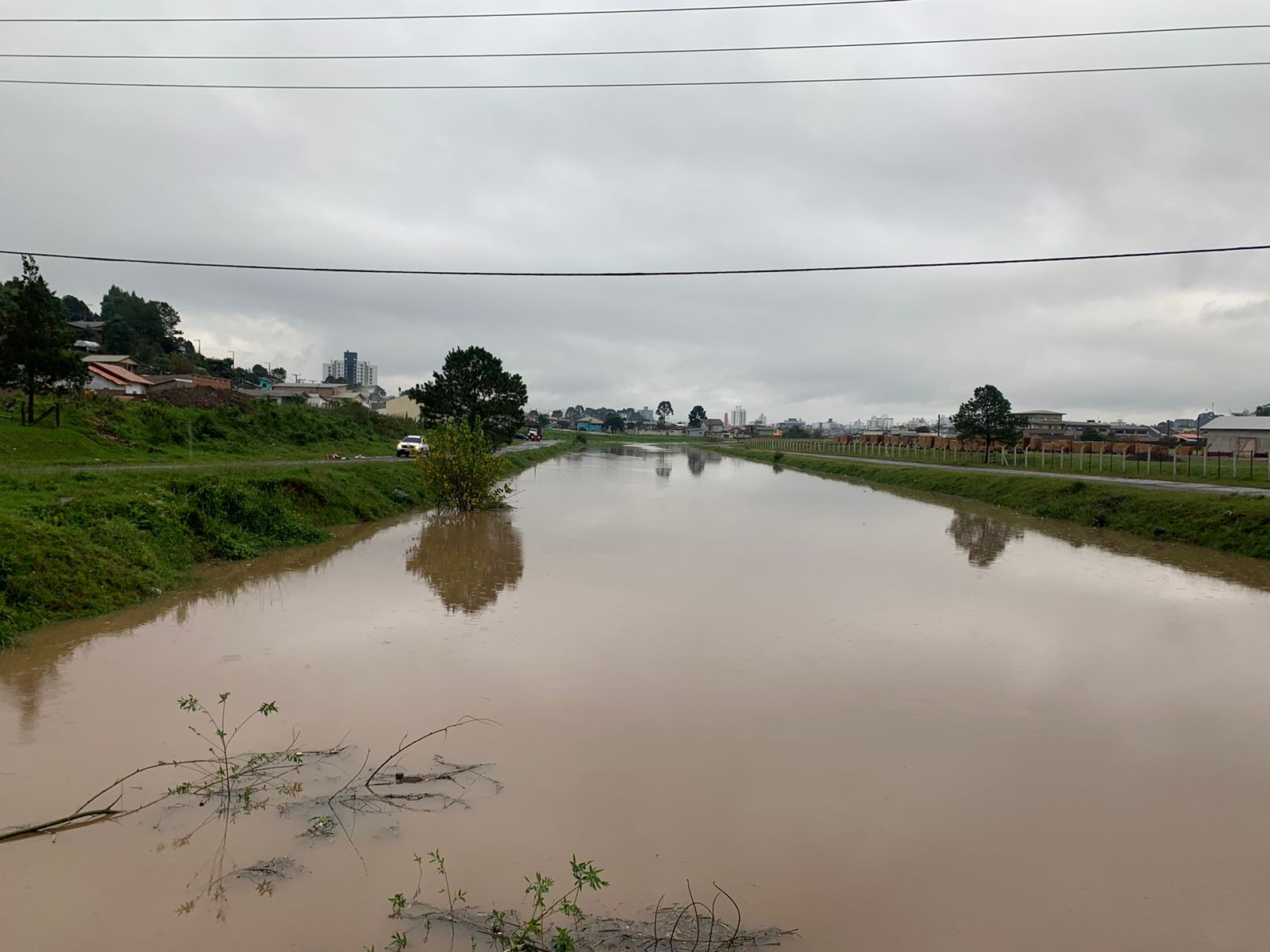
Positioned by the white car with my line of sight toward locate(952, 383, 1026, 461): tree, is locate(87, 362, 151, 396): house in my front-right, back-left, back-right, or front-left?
back-left

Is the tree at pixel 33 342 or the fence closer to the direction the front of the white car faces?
the tree

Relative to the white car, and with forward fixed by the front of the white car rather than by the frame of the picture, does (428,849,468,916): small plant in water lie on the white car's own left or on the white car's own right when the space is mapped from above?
on the white car's own left

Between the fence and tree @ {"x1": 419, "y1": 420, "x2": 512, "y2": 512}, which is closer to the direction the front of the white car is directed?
the tree

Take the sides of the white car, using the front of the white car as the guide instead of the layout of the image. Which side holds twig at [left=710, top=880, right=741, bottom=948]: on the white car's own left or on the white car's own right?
on the white car's own left

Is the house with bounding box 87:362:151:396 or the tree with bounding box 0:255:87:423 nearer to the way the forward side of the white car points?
the tree

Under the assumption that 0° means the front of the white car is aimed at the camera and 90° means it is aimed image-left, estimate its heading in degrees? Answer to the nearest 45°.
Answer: approximately 45°

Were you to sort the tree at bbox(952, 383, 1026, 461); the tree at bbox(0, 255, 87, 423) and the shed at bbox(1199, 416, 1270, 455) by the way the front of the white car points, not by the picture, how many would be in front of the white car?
1

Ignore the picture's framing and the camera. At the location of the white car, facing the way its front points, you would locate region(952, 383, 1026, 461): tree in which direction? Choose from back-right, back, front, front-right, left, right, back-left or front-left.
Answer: back-left

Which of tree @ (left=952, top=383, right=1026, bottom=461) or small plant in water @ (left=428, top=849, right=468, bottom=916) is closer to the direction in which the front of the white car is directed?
the small plant in water

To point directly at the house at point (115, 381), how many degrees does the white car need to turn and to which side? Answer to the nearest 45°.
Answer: approximately 90° to its right

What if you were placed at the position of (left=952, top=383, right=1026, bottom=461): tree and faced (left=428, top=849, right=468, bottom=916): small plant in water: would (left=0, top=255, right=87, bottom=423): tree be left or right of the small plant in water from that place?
right
